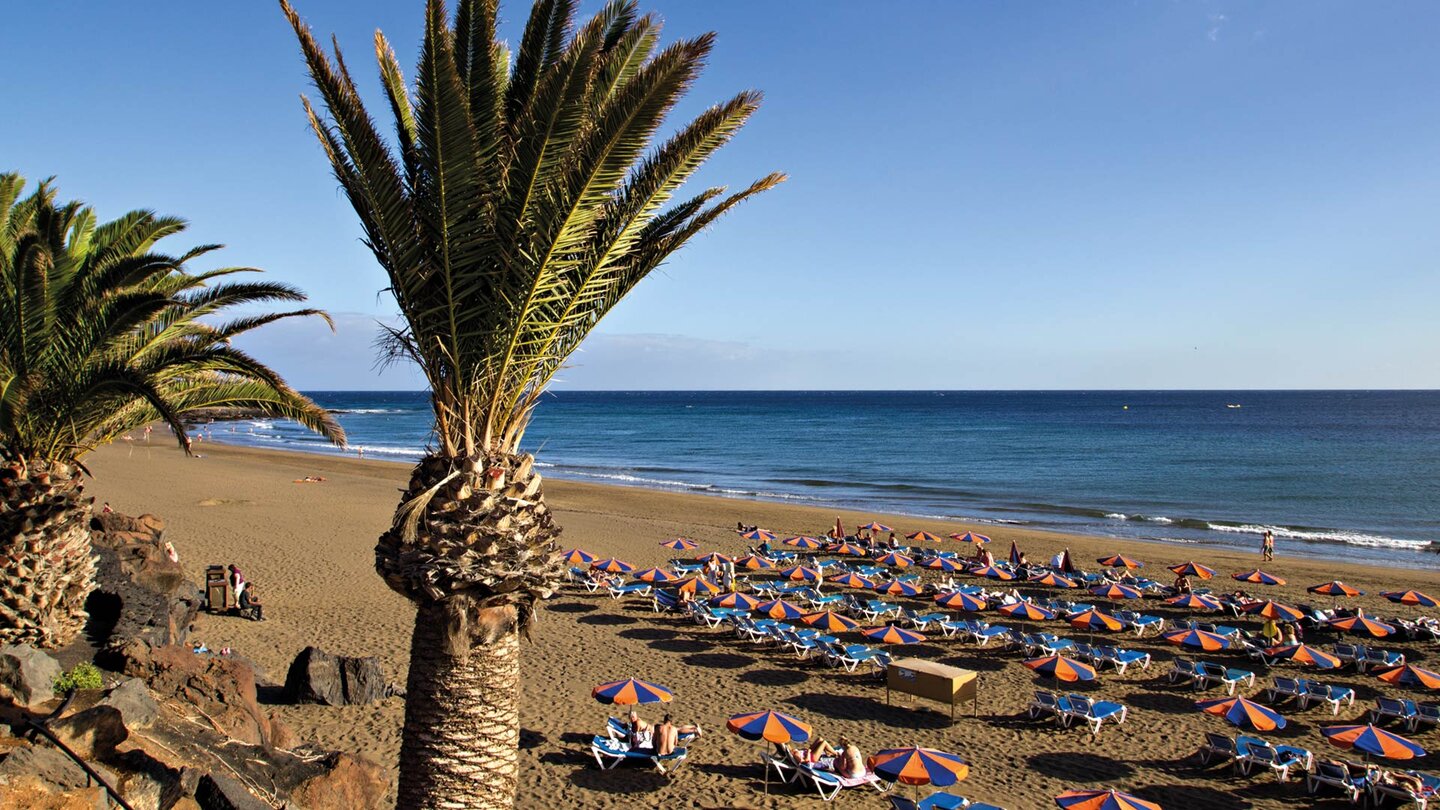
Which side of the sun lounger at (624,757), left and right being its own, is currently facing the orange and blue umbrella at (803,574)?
left

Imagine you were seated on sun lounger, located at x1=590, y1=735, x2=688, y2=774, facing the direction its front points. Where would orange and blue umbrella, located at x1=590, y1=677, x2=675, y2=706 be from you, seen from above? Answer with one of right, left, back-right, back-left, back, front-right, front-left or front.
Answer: left

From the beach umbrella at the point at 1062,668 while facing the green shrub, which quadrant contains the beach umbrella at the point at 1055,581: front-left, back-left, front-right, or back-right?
back-right

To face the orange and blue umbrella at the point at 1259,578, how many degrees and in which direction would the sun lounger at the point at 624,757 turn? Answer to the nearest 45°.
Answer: approximately 45° to its left

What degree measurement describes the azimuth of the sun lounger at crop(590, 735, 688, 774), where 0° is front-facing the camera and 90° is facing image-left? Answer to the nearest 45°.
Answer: approximately 270°

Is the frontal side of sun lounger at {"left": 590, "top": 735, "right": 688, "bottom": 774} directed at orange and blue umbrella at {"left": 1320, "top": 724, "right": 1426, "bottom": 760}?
yes

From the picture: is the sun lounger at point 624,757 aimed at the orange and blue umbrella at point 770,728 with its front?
yes

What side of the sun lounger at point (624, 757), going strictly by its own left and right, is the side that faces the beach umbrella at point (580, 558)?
left

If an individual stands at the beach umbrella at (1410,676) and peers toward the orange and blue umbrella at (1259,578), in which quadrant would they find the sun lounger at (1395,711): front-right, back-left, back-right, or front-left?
back-left

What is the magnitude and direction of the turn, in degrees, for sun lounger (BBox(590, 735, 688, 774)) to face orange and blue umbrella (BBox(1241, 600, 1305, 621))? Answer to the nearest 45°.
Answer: approximately 45° to its left
